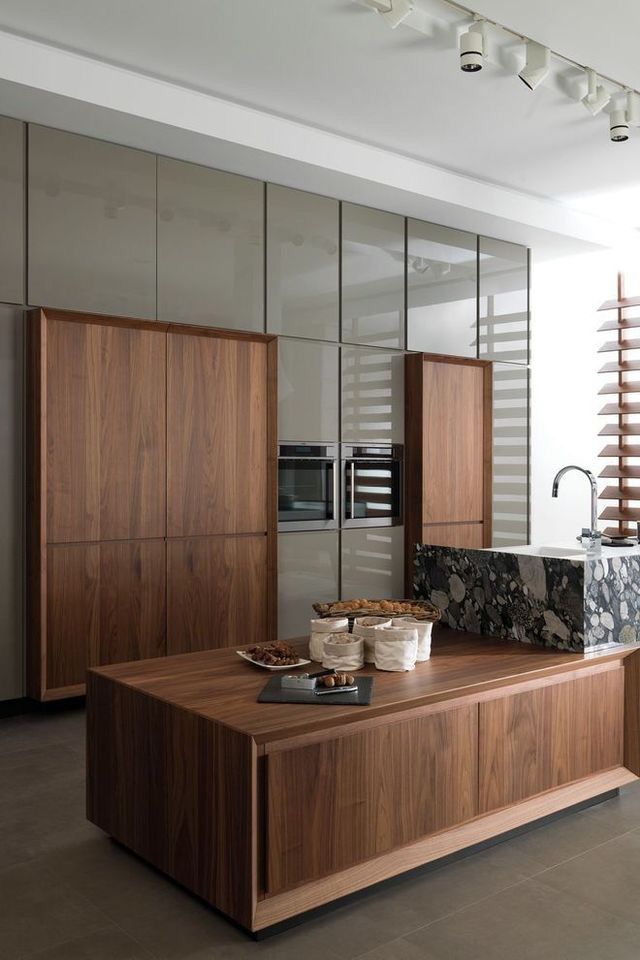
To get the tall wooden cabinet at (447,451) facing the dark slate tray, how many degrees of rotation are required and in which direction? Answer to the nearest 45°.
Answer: approximately 45° to its right

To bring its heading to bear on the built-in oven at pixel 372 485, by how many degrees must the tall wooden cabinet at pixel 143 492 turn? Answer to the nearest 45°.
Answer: approximately 90° to its left

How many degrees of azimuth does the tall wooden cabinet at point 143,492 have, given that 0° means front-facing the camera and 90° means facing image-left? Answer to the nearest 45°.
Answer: approximately 315°

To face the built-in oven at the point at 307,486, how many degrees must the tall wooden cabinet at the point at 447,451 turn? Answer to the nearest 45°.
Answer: approximately 90° to its right

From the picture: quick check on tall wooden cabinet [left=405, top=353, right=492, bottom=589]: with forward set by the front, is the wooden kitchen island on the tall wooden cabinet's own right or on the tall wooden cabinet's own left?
on the tall wooden cabinet's own right

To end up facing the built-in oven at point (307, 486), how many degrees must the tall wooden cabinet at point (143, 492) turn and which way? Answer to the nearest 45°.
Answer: approximately 90° to its left

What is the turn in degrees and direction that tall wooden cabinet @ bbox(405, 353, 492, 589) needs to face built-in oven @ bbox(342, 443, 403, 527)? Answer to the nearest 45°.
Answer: approximately 90° to its right
